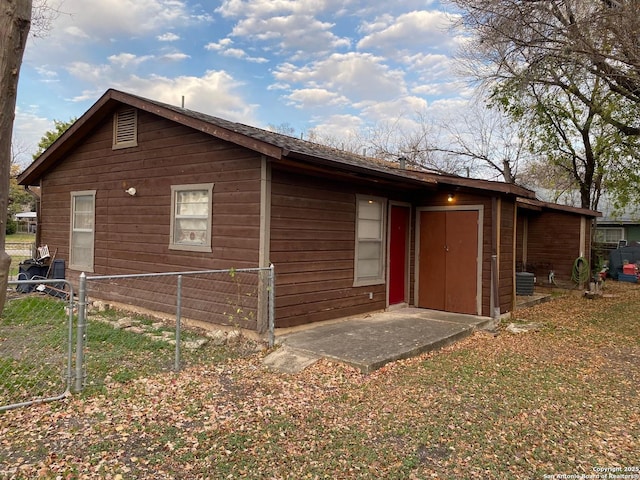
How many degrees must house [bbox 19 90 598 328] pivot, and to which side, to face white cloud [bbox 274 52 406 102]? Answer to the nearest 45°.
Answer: approximately 135° to its left

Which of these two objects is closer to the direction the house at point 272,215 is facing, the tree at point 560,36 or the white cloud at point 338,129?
the tree

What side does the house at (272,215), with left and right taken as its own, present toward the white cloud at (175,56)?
back

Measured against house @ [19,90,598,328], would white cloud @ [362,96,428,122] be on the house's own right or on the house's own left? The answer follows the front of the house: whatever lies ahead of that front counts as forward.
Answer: on the house's own left

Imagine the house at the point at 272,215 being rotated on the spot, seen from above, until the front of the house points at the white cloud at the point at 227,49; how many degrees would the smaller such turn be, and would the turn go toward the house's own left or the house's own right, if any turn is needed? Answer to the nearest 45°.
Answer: approximately 135° to the house's own left

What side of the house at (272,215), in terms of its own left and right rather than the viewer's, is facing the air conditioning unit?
left

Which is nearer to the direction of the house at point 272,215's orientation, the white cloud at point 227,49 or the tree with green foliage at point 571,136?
the tree with green foliage

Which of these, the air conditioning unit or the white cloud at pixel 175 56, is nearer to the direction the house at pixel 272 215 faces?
the air conditioning unit

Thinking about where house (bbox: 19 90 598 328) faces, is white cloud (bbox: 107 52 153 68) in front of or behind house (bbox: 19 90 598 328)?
behind
